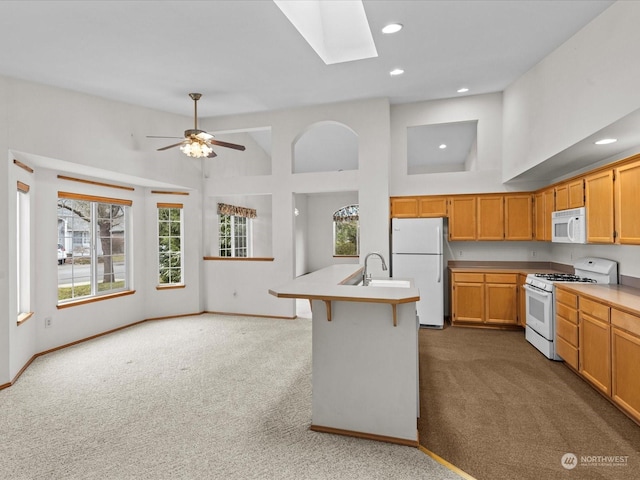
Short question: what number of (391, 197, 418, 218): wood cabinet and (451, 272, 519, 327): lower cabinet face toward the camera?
2

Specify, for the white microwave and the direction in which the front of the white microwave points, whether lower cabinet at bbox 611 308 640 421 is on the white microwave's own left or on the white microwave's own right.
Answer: on the white microwave's own left

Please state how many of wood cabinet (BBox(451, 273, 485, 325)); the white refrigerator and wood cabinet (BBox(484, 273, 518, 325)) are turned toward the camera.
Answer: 3

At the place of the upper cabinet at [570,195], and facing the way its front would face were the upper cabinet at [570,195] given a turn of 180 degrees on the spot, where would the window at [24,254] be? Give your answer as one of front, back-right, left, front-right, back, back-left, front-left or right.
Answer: back

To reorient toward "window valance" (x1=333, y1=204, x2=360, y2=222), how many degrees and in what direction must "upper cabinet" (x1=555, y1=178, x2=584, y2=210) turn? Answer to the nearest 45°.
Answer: approximately 90° to its right

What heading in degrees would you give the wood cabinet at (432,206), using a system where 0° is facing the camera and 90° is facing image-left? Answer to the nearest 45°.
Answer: approximately 0°

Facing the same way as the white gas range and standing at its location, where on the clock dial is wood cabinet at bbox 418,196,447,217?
The wood cabinet is roughly at 2 o'clock from the white gas range.

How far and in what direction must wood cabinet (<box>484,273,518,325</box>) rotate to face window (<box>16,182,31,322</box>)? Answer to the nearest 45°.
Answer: approximately 45° to its right

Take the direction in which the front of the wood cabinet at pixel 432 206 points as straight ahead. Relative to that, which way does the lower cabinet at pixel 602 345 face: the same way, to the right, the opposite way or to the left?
to the right

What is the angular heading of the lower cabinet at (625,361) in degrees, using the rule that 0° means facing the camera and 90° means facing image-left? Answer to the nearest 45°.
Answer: approximately 45°
